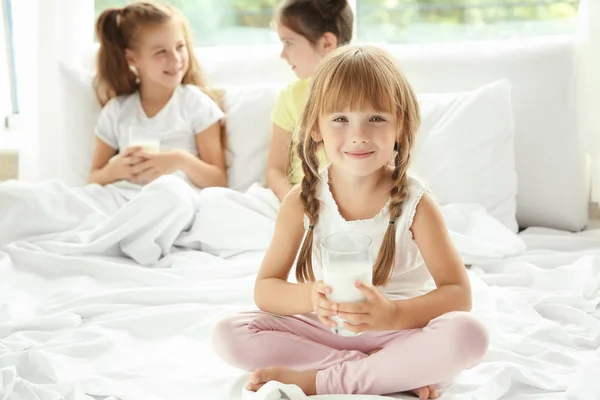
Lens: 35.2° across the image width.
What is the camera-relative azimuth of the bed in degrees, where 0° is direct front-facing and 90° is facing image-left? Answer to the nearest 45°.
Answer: approximately 0°

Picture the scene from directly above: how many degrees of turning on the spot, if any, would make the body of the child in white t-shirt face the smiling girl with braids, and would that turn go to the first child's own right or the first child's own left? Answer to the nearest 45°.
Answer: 0° — they already face them

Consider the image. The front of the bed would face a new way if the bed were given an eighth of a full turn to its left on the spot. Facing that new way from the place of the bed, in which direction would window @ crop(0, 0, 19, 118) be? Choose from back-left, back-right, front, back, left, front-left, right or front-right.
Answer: back

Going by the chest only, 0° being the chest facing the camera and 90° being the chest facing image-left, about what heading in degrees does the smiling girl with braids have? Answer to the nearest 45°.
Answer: approximately 0°

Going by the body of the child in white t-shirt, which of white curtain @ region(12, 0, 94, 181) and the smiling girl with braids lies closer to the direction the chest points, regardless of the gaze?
the smiling girl with braids

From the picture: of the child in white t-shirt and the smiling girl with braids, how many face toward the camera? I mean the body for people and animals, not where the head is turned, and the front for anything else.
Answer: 2

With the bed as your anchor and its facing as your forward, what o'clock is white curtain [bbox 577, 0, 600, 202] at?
The white curtain is roughly at 8 o'clock from the bed.

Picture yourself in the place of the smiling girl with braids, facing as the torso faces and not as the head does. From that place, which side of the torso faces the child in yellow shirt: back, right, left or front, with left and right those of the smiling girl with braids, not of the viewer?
back

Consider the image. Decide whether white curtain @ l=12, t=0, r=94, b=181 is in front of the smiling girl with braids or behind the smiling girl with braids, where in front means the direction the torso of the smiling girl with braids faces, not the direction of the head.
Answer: behind

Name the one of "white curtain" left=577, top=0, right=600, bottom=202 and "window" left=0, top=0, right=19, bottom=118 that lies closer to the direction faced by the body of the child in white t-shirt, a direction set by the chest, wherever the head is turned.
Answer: the white curtain
